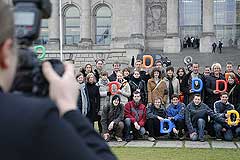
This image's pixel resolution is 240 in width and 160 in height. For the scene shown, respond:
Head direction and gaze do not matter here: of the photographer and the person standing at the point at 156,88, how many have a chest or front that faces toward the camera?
1

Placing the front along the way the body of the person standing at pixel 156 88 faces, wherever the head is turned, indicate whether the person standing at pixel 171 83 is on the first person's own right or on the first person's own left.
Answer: on the first person's own left

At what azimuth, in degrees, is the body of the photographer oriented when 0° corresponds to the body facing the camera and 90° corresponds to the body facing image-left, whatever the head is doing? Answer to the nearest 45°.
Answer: approximately 225°

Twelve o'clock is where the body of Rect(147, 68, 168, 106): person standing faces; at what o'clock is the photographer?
The photographer is roughly at 12 o'clock from the person standing.

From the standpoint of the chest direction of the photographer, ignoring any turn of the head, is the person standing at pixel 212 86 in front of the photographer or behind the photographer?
in front

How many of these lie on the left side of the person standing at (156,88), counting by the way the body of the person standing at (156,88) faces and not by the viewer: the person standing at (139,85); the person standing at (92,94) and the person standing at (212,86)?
1

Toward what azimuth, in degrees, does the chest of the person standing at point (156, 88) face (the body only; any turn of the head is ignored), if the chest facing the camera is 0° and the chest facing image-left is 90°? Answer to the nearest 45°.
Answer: approximately 0°

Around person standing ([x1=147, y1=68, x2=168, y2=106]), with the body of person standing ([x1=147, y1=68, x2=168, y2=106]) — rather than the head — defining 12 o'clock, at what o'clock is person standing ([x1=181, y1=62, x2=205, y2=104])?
person standing ([x1=181, y1=62, x2=205, y2=104]) is roughly at 8 o'clock from person standing ([x1=147, y1=68, x2=168, y2=106]).

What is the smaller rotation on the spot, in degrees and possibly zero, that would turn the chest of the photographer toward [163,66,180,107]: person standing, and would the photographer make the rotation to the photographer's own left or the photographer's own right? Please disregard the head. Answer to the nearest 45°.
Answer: approximately 45° to the photographer's own left
